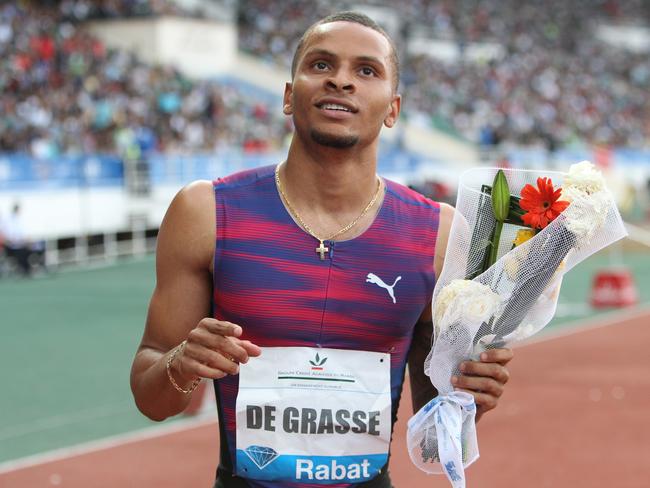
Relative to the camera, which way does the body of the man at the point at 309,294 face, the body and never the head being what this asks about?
toward the camera

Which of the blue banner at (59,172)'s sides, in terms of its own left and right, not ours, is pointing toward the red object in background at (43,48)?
back

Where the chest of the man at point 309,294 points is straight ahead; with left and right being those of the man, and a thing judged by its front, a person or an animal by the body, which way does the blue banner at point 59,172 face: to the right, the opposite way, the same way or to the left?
the same way

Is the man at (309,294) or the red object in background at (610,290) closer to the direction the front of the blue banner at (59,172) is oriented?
the man

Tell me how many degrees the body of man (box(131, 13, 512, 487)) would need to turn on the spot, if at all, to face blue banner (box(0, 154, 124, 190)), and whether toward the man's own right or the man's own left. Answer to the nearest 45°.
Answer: approximately 180°

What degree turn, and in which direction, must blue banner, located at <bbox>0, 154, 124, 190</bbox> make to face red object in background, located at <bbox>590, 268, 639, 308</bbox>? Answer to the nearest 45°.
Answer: approximately 45° to its left

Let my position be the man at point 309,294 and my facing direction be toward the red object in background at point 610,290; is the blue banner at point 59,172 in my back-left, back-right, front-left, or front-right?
front-left

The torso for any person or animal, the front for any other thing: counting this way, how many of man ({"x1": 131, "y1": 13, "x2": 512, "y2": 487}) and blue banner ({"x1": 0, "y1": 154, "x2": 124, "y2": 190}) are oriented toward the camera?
2

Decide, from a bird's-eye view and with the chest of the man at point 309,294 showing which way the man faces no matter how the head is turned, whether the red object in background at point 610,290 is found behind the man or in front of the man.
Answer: behind

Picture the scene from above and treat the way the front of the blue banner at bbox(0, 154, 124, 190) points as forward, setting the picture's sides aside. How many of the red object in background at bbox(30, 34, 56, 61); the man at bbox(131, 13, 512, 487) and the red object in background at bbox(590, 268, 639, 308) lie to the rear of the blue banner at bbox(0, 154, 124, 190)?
1

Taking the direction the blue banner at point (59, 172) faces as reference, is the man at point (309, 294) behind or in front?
in front

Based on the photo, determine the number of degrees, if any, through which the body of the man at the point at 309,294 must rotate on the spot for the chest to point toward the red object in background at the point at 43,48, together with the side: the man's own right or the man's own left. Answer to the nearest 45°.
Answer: approximately 180°

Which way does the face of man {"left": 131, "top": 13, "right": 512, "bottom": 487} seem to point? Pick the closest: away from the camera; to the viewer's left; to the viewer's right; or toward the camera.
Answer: toward the camera
